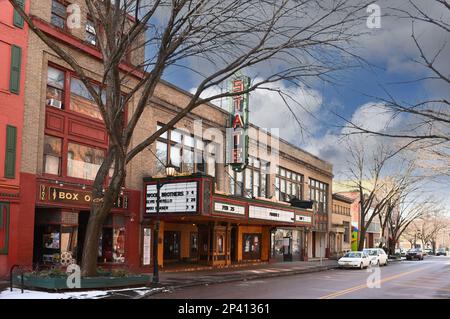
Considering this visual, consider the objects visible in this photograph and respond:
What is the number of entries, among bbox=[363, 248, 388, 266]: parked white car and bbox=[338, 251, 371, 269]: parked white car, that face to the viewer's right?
0

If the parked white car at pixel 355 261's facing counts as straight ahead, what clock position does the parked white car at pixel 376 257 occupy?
the parked white car at pixel 376 257 is roughly at 5 o'clock from the parked white car at pixel 355 261.

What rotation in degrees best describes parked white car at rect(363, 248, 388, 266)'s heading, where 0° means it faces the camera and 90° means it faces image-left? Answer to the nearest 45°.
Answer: approximately 45°

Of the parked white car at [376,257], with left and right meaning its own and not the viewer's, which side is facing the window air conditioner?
front

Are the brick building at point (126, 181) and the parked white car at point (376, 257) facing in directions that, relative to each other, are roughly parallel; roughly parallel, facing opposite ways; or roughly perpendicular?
roughly perpendicular

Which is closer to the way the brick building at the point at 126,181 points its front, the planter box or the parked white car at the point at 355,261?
the planter box

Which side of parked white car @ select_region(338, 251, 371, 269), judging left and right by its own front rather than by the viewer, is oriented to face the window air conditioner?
front

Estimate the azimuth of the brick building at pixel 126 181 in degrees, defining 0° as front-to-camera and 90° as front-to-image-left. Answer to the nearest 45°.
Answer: approximately 315°

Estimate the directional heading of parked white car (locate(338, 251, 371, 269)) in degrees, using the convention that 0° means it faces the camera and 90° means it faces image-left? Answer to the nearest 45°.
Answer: approximately 45°

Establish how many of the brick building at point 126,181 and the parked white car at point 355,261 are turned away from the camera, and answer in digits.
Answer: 0

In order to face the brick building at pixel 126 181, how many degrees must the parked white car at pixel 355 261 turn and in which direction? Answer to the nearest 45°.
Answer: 0° — it already faces it

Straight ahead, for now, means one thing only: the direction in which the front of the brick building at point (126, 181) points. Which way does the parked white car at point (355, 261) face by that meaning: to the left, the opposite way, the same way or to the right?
to the right

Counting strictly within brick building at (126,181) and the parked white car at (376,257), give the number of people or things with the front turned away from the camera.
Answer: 0
